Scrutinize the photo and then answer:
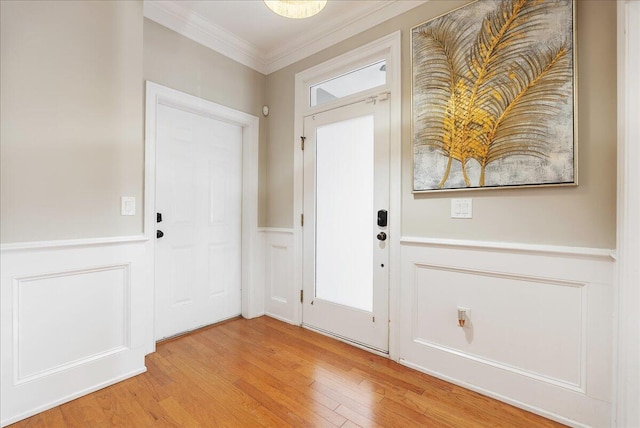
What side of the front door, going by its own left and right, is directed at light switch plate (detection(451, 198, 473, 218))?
left

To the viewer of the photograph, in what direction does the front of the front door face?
facing the viewer and to the left of the viewer

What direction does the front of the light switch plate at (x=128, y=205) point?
toward the camera

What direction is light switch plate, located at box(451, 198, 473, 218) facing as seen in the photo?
toward the camera

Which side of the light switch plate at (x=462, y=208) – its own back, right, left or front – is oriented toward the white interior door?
right

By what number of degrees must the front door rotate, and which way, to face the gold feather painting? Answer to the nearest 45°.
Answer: approximately 90° to its left

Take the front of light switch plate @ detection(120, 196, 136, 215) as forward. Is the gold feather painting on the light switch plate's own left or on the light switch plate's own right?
on the light switch plate's own left

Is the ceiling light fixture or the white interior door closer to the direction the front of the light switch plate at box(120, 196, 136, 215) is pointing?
the ceiling light fixture

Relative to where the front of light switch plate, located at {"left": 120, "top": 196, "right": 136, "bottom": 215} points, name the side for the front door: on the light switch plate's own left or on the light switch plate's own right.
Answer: on the light switch plate's own left

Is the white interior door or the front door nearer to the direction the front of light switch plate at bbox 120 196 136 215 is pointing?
the front door
